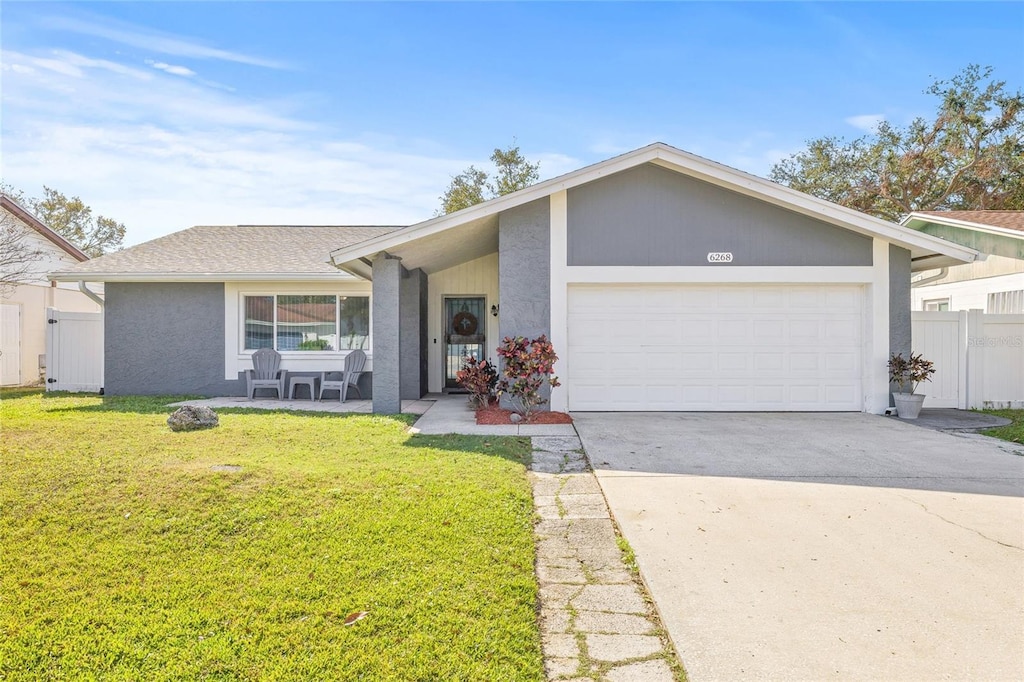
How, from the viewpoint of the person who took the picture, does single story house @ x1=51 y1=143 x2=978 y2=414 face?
facing the viewer

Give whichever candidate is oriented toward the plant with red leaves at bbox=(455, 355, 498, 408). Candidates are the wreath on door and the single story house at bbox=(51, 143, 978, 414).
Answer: the wreath on door

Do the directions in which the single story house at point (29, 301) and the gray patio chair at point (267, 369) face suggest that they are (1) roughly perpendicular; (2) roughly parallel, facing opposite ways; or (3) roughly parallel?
roughly parallel

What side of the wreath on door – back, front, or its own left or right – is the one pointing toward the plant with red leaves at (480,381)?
front

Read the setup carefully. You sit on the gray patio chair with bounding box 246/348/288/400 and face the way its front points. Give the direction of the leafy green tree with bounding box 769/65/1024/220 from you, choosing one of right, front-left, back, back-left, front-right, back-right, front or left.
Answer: left

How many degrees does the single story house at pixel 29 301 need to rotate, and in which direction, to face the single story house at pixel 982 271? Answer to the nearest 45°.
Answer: approximately 45° to its left

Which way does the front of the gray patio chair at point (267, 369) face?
toward the camera

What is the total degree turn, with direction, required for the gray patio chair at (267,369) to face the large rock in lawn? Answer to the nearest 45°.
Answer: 0° — it already faces it

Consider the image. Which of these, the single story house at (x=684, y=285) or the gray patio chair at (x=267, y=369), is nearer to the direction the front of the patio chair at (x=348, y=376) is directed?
the gray patio chair

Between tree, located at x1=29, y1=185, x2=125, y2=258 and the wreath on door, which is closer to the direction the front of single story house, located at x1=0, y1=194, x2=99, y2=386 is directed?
the wreath on door

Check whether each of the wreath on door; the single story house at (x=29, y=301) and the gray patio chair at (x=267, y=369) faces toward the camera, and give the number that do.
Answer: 3

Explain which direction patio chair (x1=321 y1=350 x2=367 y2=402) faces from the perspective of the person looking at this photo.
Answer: facing the viewer and to the left of the viewer

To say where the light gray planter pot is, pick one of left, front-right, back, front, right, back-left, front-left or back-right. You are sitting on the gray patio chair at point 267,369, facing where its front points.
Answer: front-left

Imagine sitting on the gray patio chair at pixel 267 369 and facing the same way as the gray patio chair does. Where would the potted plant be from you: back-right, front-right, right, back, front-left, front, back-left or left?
front-left

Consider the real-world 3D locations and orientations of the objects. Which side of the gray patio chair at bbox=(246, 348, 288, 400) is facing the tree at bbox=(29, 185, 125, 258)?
back

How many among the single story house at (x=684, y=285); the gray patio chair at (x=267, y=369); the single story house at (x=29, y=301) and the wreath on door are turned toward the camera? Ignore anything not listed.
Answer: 4

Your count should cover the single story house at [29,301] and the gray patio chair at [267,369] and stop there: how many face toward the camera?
2
